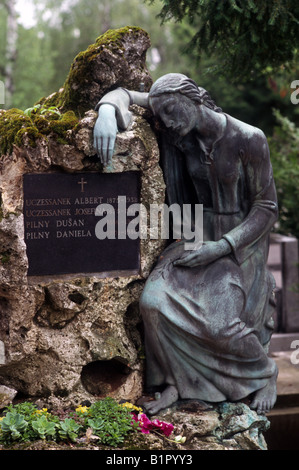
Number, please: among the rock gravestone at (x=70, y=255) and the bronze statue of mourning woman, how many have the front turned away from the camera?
0

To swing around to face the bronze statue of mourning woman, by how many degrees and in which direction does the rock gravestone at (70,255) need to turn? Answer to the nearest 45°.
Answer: approximately 90° to its left

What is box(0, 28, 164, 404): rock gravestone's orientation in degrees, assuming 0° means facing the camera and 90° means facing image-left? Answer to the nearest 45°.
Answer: approximately 0°

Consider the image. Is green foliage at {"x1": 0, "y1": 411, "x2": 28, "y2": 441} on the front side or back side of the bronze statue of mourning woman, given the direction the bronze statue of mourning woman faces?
on the front side

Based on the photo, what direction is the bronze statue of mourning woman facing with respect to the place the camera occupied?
facing the viewer and to the left of the viewer
